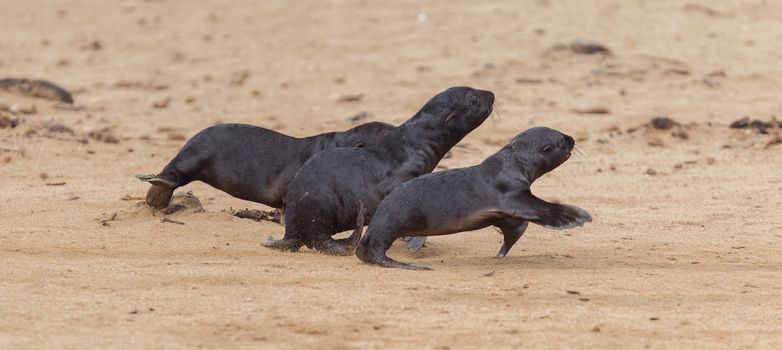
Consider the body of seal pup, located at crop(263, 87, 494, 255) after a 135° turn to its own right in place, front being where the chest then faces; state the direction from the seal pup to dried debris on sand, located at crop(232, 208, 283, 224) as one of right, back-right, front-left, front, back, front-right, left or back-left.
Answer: right

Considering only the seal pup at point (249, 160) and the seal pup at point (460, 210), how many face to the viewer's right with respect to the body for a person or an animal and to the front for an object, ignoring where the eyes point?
2

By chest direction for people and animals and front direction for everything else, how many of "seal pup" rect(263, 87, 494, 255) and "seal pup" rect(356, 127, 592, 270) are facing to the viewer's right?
2

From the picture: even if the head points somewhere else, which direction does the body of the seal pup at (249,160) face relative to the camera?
to the viewer's right

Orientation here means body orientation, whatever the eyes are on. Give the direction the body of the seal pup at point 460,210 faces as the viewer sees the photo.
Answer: to the viewer's right

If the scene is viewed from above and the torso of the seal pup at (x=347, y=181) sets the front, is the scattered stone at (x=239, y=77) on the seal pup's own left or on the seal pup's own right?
on the seal pup's own left

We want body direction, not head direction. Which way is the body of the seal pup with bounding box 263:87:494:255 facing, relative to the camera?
to the viewer's right
